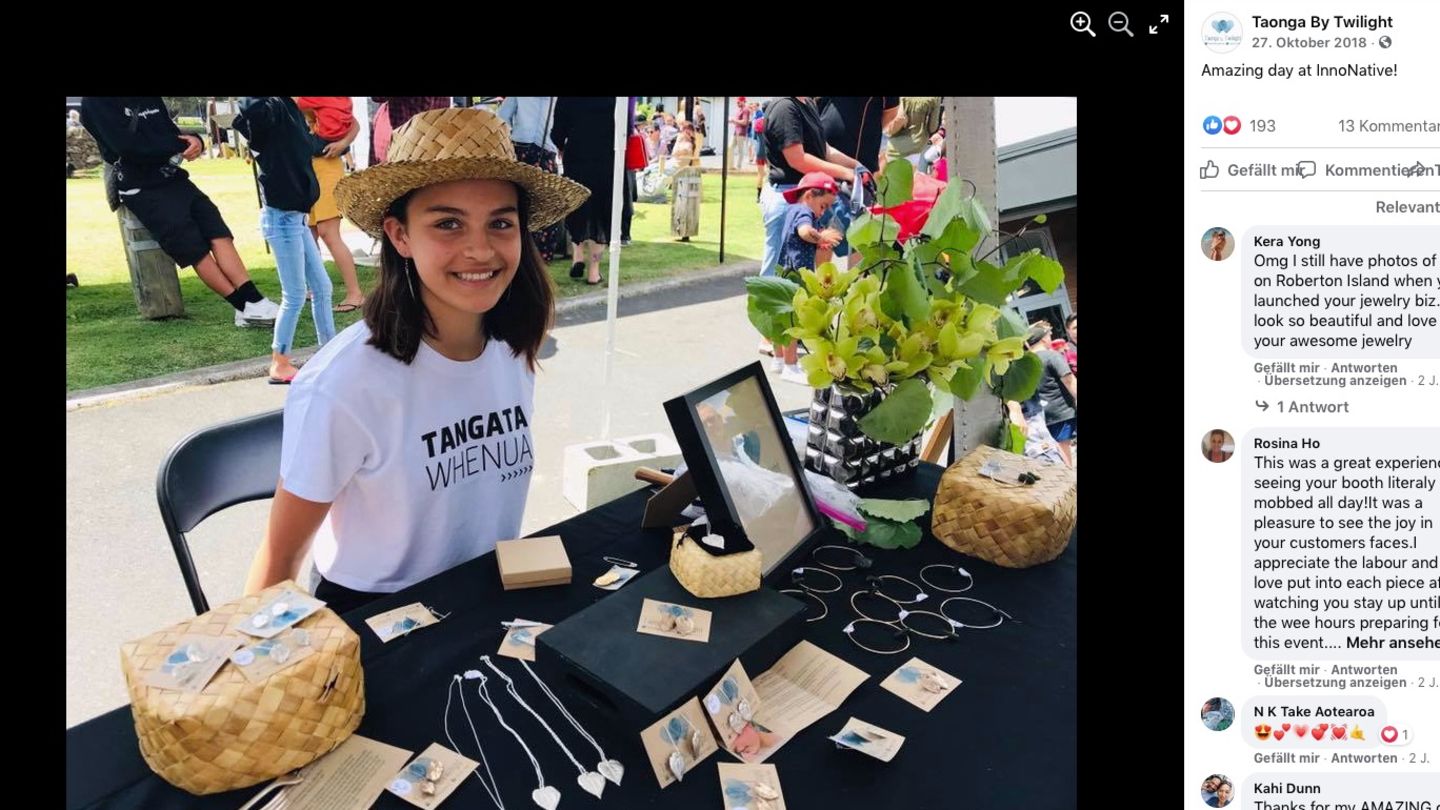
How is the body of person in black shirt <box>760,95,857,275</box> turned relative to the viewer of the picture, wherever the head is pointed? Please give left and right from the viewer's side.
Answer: facing to the right of the viewer

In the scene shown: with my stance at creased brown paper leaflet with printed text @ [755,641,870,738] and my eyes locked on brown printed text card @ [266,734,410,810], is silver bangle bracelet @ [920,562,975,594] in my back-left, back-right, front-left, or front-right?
back-right

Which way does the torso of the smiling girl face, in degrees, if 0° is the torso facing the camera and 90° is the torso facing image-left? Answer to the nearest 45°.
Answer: approximately 315°
